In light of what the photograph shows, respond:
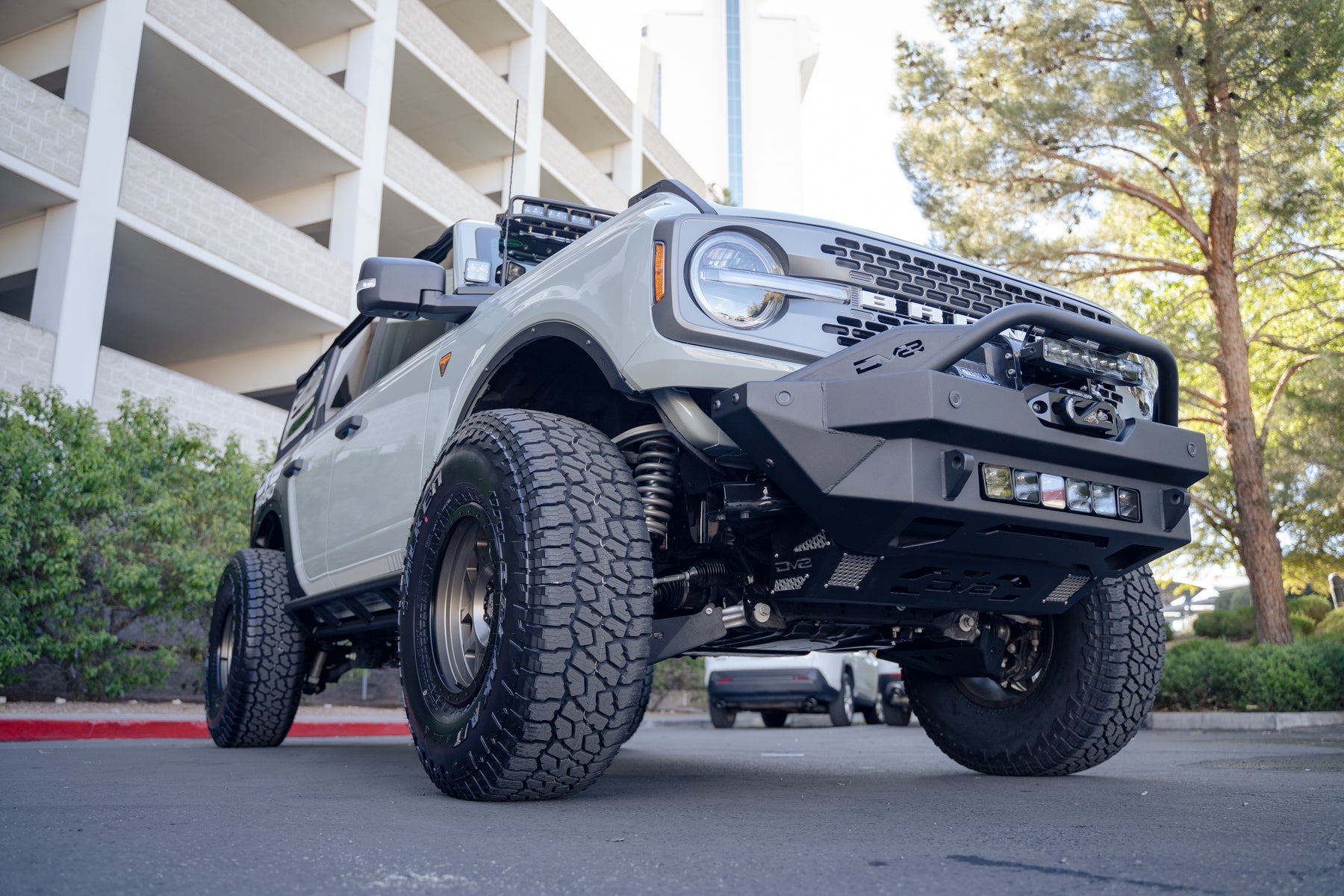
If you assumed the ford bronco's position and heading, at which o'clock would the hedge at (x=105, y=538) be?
The hedge is roughly at 6 o'clock from the ford bronco.

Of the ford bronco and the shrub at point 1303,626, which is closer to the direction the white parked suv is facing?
the shrub

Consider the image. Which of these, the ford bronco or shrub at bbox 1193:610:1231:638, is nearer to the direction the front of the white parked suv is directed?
the shrub

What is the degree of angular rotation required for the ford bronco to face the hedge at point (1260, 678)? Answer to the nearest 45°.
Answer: approximately 90° to its left

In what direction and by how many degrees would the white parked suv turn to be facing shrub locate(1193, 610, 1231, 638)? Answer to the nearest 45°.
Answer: approximately 45° to its right

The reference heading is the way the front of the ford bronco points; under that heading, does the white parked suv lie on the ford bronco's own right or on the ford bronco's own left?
on the ford bronco's own left

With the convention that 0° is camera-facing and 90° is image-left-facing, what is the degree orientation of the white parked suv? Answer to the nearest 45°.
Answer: approximately 180°

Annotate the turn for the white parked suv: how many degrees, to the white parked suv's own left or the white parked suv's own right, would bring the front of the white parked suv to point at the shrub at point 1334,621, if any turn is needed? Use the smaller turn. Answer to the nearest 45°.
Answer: approximately 45° to the white parked suv's own right

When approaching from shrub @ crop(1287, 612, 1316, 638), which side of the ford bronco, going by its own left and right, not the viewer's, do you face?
left

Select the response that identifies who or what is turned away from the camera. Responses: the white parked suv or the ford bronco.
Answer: the white parked suv

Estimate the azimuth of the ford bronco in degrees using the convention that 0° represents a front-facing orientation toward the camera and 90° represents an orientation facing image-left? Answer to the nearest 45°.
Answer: approximately 315°

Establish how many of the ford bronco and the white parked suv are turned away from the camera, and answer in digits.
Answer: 1

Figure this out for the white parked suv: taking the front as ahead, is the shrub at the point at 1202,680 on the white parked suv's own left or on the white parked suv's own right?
on the white parked suv's own right

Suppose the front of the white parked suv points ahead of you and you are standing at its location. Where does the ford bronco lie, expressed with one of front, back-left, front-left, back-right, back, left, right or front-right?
back
